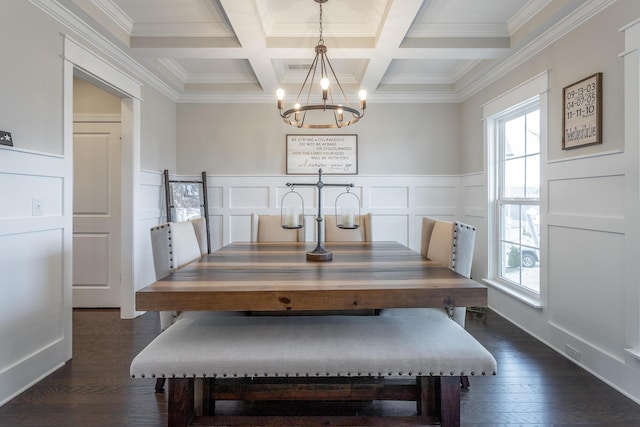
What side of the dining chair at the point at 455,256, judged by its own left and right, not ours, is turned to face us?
left

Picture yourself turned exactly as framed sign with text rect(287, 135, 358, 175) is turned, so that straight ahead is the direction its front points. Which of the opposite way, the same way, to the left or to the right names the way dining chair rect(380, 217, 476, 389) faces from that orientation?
to the right

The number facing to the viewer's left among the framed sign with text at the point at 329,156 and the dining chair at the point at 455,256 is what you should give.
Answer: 1

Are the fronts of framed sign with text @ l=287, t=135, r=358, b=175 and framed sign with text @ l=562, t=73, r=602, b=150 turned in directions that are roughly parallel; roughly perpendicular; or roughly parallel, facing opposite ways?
roughly perpendicular

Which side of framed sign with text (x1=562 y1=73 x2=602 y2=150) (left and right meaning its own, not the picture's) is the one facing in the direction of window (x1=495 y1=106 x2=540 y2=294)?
right

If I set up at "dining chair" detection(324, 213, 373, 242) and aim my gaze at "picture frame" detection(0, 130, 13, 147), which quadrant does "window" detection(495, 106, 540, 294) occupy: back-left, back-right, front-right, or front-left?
back-left

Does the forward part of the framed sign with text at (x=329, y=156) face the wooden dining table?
yes

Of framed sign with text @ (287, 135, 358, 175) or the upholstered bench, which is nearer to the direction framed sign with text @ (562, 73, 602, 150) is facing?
the upholstered bench

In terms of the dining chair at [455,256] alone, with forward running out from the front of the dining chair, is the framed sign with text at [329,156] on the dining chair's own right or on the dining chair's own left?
on the dining chair's own right

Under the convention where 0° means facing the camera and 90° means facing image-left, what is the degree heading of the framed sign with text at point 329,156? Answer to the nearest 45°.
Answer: approximately 0°

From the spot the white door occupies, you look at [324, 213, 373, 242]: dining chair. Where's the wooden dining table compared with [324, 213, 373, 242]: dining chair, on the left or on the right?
right

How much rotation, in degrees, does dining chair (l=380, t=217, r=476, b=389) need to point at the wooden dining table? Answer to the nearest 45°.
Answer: approximately 45° to its left
